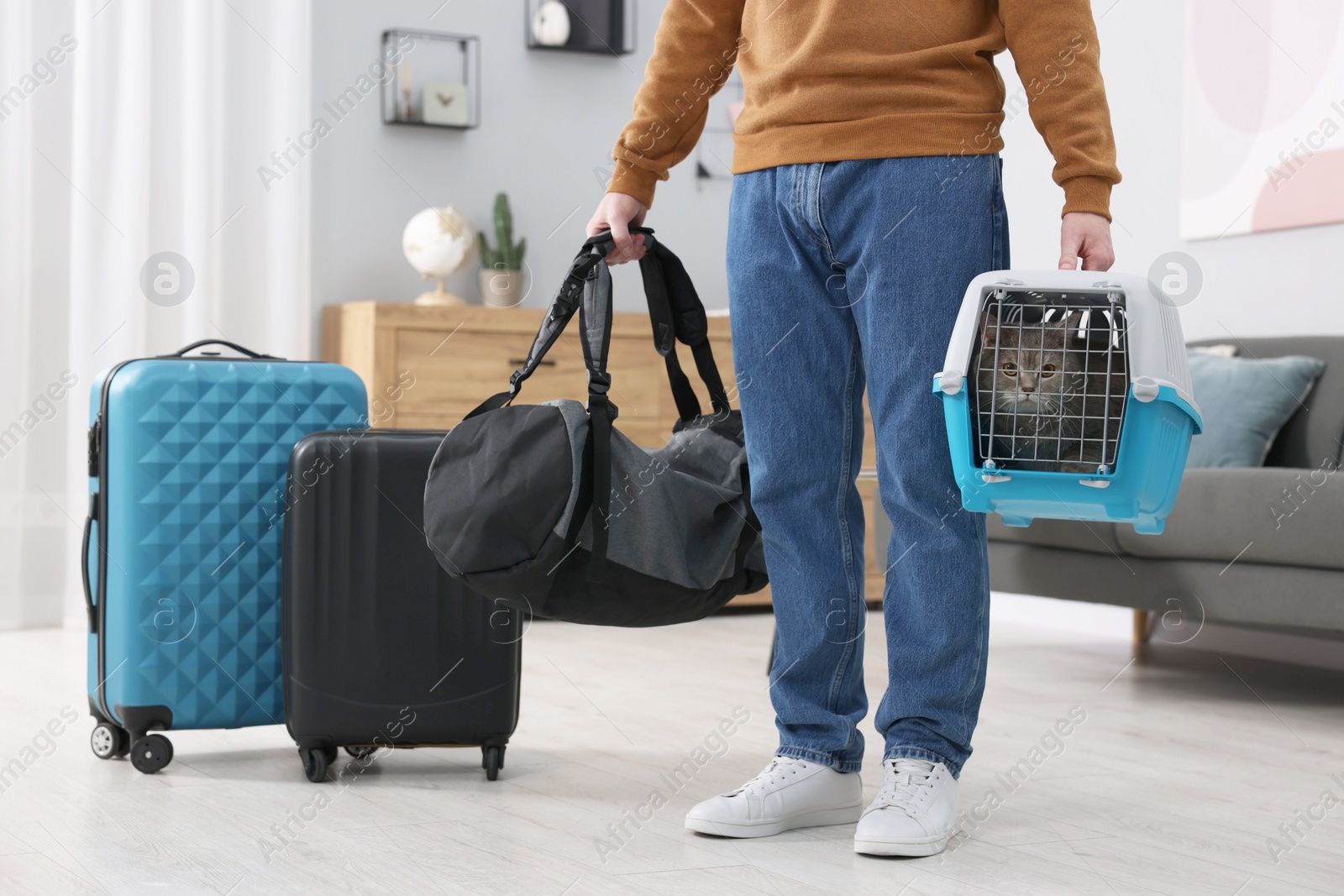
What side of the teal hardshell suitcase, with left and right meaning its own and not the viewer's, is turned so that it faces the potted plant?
back

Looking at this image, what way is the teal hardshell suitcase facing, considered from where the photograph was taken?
facing the viewer

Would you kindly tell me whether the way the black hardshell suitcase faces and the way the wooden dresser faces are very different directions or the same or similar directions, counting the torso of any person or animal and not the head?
same or similar directions

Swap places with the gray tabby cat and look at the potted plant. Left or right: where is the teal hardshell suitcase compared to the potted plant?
left

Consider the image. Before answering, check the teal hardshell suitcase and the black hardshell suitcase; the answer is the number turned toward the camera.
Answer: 2

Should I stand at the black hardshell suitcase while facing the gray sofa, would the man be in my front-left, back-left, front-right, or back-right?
front-right

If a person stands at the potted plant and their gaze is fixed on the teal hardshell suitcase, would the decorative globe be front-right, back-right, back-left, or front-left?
front-right

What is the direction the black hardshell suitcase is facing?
toward the camera

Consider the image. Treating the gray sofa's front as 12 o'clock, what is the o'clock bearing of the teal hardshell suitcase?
The teal hardshell suitcase is roughly at 12 o'clock from the gray sofa.

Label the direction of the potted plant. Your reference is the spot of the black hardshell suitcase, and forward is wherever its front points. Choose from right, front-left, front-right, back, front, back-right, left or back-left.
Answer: back

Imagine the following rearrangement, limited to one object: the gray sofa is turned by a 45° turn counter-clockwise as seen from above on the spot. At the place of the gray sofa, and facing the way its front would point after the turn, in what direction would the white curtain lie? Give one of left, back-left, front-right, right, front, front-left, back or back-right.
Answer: right

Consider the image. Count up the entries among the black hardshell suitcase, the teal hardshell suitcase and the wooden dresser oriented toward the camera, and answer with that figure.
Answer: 3

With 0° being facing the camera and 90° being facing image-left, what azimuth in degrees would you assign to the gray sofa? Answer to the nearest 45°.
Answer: approximately 45°

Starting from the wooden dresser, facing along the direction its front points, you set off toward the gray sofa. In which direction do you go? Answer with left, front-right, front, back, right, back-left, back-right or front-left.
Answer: front-left
